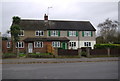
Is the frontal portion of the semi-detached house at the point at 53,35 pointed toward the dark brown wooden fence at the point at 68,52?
yes

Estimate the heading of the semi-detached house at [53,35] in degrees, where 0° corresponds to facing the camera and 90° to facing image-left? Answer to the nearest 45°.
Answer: approximately 0°
